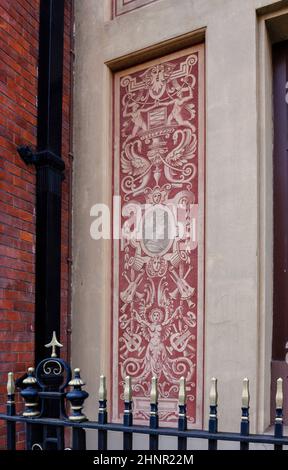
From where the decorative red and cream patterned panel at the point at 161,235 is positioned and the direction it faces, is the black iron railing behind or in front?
in front

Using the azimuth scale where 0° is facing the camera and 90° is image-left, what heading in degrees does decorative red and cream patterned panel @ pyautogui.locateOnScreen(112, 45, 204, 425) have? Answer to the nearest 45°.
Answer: approximately 45°
